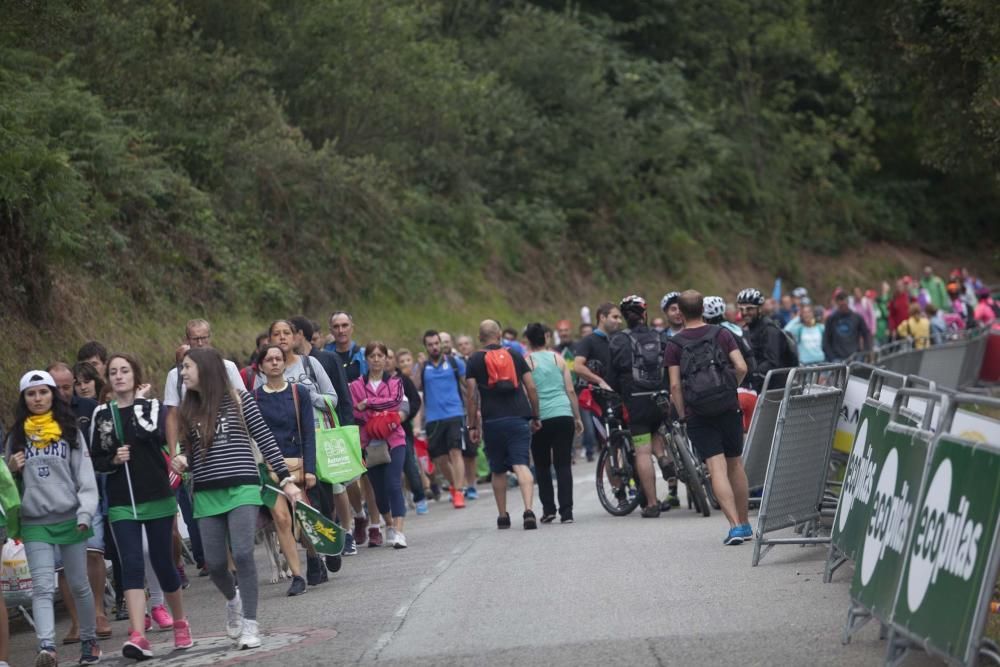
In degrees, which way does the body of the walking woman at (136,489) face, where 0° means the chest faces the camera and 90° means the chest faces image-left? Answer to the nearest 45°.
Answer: approximately 0°

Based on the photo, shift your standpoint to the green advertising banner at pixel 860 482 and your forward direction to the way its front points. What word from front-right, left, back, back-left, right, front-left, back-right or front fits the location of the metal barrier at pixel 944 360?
back-right

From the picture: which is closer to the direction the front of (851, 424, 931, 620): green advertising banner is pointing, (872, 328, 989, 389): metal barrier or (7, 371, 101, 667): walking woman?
the walking woman

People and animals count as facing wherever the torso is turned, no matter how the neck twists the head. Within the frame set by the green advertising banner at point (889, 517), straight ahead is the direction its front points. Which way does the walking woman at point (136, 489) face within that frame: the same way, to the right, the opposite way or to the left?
to the left

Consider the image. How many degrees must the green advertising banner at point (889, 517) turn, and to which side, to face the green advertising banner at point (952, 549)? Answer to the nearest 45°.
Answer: approximately 45° to its left

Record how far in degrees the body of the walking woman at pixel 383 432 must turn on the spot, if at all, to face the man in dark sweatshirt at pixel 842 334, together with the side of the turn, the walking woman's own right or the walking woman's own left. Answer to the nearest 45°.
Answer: approximately 135° to the walking woman's own left

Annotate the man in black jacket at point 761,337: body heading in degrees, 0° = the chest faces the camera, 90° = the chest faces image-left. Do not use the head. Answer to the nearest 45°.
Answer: approximately 45°

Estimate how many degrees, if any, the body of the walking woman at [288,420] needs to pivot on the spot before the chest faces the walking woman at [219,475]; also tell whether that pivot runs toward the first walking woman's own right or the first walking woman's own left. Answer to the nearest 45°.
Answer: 0° — they already face them

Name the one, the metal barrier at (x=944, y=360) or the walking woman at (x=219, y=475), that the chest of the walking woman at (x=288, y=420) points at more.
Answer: the walking woman

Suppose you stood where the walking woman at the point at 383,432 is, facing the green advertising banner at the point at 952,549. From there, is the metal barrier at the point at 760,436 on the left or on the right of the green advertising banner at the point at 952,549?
left
